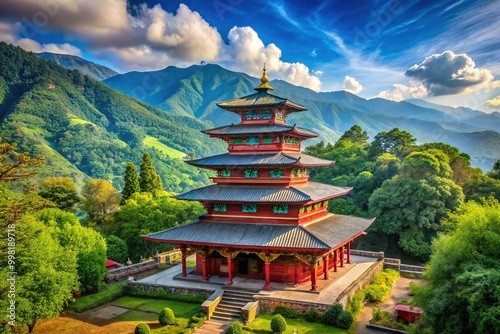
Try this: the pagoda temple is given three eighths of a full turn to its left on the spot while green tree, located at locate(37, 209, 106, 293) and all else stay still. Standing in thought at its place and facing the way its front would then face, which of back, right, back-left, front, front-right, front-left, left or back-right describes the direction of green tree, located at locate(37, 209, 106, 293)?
back-left

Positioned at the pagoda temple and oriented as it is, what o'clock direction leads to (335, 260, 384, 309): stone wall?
The stone wall is roughly at 9 o'clock from the pagoda temple.

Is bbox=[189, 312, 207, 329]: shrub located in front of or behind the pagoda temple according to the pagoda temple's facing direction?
in front

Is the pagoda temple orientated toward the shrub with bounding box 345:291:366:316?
no

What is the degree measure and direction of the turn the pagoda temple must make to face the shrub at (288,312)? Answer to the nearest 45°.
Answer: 0° — it already faces it

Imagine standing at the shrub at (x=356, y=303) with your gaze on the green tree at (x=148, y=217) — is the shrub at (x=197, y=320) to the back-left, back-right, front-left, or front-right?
front-left

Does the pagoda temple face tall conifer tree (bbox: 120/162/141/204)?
no

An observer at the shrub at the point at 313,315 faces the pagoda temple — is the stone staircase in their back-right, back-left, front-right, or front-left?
front-left

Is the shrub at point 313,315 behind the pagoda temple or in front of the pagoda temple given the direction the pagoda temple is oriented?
in front

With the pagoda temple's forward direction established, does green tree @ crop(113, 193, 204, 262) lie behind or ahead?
behind

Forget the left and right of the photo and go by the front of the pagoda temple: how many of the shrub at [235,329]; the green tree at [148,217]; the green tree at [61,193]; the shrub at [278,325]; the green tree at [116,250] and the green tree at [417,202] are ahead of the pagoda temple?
2

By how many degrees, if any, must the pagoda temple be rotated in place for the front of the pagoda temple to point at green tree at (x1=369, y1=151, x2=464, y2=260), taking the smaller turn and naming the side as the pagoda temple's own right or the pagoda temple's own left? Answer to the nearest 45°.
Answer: approximately 135° to the pagoda temple's own left

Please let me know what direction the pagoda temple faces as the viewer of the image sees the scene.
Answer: facing the viewer
